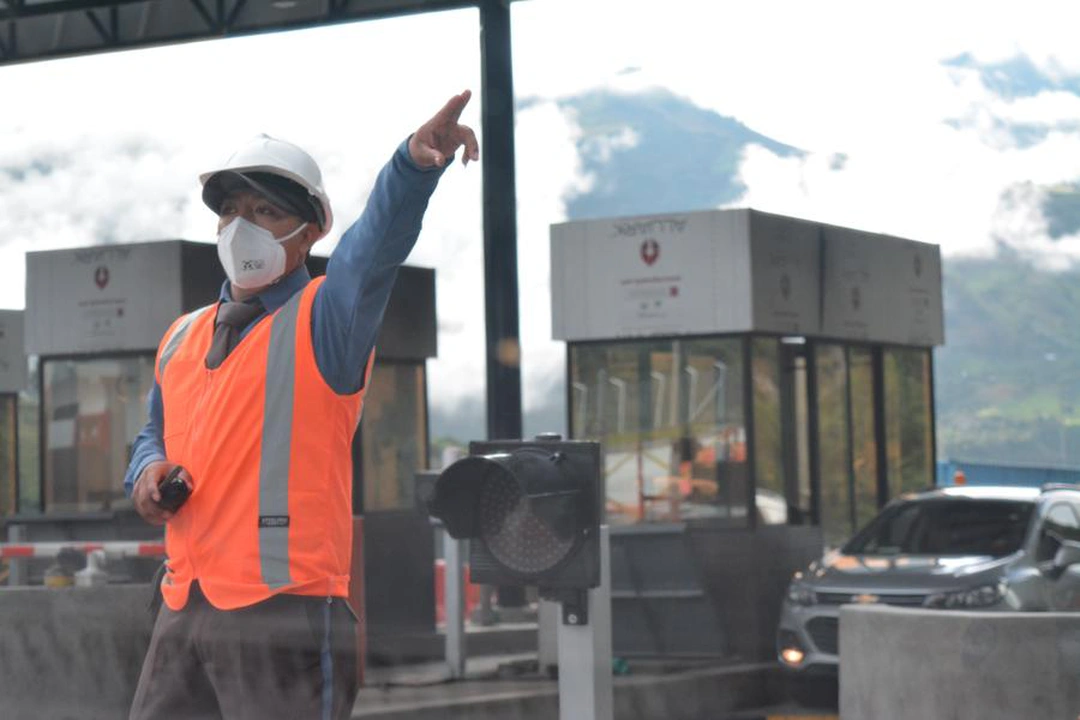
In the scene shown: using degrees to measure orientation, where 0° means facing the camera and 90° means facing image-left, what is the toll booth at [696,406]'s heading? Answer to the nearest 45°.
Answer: approximately 45°

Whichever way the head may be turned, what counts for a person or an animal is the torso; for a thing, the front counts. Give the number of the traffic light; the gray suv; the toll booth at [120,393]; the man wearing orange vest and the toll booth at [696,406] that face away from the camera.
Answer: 0

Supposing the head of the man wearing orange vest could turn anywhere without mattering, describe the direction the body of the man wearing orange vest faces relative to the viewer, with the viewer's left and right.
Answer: facing the viewer and to the left of the viewer

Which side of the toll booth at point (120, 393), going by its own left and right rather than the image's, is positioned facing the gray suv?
left

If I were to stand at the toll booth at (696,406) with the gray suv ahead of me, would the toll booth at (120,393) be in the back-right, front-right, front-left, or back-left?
back-right

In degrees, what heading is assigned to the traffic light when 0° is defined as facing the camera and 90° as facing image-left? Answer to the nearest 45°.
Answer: approximately 45°

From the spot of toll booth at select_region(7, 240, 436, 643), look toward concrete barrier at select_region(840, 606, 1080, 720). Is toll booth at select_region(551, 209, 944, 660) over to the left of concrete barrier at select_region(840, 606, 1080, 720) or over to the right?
left

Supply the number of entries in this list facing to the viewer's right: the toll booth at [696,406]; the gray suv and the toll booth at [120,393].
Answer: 0

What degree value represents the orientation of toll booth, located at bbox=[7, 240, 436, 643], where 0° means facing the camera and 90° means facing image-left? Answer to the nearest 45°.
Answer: approximately 45°
